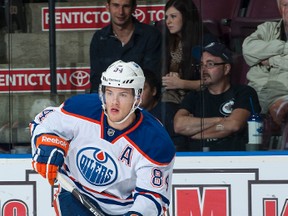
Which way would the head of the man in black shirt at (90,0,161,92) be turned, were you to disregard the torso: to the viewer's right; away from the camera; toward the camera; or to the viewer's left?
toward the camera

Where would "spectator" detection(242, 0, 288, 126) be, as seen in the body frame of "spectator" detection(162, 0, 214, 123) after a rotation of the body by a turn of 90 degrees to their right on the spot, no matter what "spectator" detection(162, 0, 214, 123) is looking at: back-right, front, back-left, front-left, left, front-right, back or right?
back-right

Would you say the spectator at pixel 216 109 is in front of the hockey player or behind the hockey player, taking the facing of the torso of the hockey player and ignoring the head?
behind

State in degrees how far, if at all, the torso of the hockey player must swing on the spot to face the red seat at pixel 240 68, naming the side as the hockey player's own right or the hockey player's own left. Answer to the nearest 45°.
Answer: approximately 180°

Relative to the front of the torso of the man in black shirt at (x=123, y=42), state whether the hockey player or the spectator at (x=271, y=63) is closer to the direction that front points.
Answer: the hockey player

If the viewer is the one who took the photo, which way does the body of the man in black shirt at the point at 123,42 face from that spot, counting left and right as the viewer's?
facing the viewer

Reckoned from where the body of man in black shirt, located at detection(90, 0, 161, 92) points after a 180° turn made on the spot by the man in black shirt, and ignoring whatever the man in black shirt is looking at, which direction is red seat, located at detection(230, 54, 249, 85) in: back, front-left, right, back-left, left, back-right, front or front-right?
right

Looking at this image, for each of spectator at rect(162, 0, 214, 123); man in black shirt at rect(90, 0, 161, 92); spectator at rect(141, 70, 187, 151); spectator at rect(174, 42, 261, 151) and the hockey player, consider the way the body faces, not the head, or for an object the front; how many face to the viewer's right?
0

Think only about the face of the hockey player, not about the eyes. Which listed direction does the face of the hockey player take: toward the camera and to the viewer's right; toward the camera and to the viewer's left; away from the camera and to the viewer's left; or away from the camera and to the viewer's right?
toward the camera and to the viewer's left

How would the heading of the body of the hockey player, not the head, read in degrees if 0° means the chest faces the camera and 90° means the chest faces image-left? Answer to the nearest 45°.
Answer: approximately 45°

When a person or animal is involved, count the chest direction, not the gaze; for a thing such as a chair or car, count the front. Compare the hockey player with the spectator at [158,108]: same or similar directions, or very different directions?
same or similar directions

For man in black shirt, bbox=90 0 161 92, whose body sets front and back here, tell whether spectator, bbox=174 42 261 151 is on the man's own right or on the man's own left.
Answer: on the man's own left

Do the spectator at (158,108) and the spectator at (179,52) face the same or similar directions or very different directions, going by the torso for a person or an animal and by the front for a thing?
same or similar directions

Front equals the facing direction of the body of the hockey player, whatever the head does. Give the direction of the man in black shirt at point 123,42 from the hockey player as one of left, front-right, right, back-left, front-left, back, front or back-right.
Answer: back-right

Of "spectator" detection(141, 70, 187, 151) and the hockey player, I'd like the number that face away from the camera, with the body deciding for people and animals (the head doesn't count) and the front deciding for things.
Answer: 0
